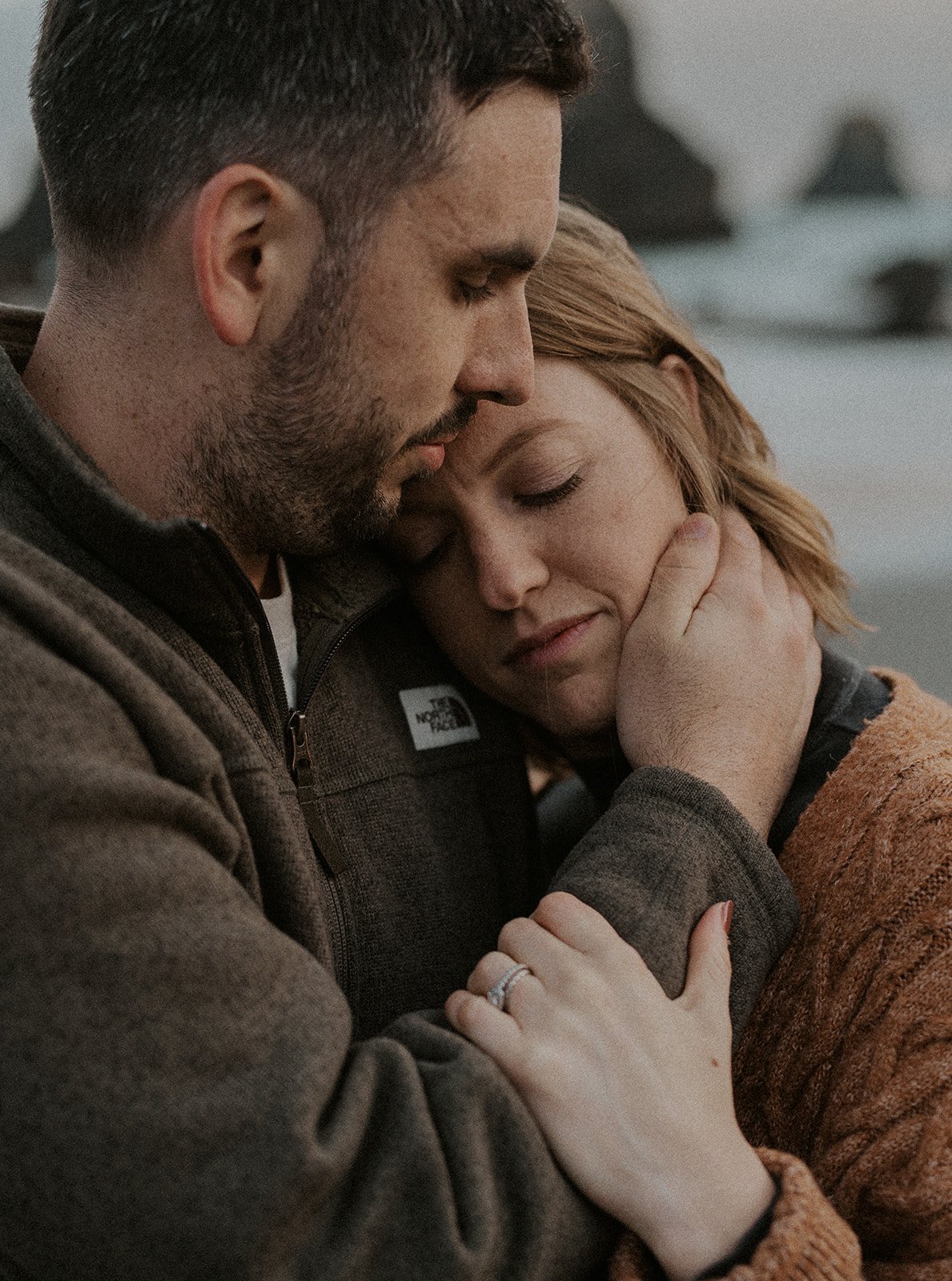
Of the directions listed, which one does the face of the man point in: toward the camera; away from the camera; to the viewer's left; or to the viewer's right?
to the viewer's right

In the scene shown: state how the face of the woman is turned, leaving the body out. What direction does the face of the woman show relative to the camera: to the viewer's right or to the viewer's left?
to the viewer's left

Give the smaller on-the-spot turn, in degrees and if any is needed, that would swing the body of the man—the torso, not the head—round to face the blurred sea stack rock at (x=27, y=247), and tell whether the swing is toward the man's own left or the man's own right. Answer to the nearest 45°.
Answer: approximately 135° to the man's own left

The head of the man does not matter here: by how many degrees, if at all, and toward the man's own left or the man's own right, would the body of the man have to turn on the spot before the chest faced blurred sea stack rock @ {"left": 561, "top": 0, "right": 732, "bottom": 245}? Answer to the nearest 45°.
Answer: approximately 135° to the man's own left

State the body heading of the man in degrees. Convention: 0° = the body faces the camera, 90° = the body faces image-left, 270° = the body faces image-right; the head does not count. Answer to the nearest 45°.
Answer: approximately 315°

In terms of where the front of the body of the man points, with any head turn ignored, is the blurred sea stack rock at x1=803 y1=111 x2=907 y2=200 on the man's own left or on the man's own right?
on the man's own left
